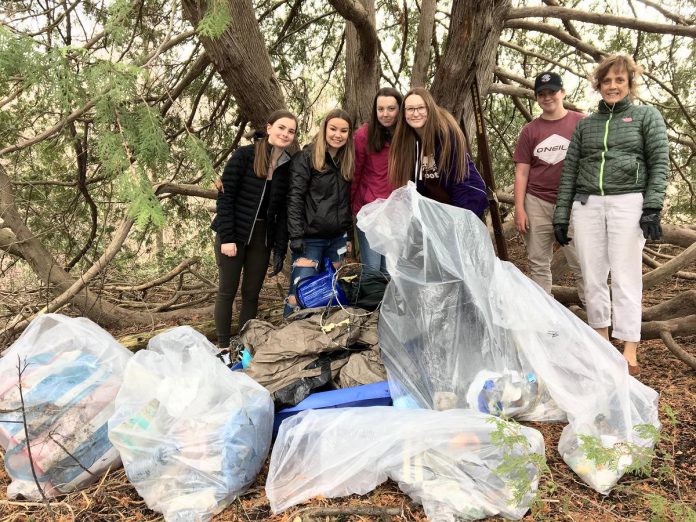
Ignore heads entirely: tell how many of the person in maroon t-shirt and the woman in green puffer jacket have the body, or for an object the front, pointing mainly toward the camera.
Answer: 2

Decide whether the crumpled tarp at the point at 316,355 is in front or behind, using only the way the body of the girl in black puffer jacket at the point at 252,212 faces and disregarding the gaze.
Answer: in front

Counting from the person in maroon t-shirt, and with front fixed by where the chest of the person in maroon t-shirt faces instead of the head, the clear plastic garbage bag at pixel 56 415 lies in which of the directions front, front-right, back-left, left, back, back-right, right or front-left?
front-right

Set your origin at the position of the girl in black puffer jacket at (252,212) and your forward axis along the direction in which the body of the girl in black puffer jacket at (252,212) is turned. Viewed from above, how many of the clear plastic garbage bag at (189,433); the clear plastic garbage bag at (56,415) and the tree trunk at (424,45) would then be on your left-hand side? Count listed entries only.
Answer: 1

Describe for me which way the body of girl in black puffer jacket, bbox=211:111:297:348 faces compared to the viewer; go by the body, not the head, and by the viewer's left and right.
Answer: facing the viewer and to the right of the viewer

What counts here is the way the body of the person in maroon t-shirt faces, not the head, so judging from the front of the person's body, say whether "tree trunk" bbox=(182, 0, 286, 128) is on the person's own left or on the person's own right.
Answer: on the person's own right

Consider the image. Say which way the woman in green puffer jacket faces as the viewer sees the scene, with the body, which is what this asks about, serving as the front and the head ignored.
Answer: toward the camera

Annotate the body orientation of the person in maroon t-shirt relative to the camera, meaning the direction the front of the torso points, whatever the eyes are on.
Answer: toward the camera
